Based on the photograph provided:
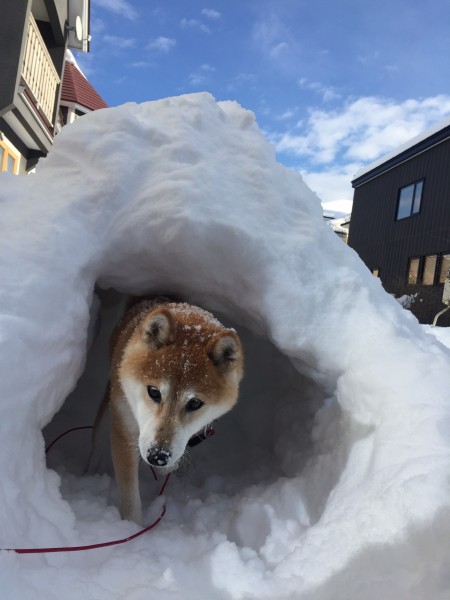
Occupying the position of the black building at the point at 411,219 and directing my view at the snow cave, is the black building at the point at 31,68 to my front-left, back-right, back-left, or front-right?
front-right

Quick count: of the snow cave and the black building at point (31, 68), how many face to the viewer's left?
0

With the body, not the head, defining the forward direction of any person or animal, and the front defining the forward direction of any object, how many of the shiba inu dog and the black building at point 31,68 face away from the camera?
0

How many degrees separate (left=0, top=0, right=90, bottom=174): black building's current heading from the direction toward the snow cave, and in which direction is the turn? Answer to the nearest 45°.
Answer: approximately 45° to its right

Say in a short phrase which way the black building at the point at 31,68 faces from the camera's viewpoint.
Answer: facing the viewer and to the right of the viewer

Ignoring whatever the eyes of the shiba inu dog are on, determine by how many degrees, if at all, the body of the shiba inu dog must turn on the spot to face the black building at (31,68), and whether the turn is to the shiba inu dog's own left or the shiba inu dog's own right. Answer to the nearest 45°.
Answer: approximately 135° to the shiba inu dog's own right

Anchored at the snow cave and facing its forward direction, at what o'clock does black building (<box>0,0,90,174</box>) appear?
The black building is roughly at 5 o'clock from the snow cave.

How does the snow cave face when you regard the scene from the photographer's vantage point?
facing the viewer

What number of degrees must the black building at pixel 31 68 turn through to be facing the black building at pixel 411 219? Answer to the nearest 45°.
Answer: approximately 45° to its left

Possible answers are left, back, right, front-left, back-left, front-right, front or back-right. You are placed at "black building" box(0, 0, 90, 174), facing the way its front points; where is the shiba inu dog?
front-right

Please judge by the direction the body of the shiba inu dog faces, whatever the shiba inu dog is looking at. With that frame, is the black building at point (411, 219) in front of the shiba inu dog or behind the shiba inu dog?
behind

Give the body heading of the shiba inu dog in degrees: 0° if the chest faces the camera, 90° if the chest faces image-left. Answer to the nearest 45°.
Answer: approximately 0°
